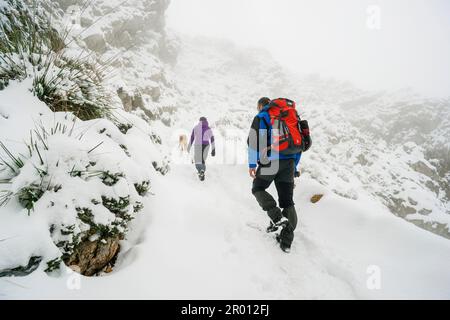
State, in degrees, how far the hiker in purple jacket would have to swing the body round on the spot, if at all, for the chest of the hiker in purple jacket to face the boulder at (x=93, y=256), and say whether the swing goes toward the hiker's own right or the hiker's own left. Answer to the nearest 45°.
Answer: approximately 180°

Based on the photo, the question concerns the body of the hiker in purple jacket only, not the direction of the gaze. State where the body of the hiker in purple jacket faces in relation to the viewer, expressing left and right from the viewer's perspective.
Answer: facing away from the viewer

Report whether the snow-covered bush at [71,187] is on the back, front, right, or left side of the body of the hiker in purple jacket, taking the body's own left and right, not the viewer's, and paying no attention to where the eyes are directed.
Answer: back

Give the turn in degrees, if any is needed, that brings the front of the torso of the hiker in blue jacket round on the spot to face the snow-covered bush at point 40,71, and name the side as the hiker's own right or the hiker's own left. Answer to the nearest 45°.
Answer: approximately 45° to the hiker's own left

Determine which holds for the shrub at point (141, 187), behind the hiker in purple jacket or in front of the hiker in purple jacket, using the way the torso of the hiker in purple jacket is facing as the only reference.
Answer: behind

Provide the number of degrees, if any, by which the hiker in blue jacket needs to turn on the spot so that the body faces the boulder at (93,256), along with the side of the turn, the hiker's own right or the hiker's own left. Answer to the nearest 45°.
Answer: approximately 90° to the hiker's own left

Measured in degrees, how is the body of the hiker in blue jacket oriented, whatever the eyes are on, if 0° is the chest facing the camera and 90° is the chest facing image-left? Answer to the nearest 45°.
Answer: approximately 135°

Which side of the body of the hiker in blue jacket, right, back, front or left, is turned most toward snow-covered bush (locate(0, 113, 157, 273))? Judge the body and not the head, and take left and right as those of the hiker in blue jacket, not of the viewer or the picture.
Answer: left
